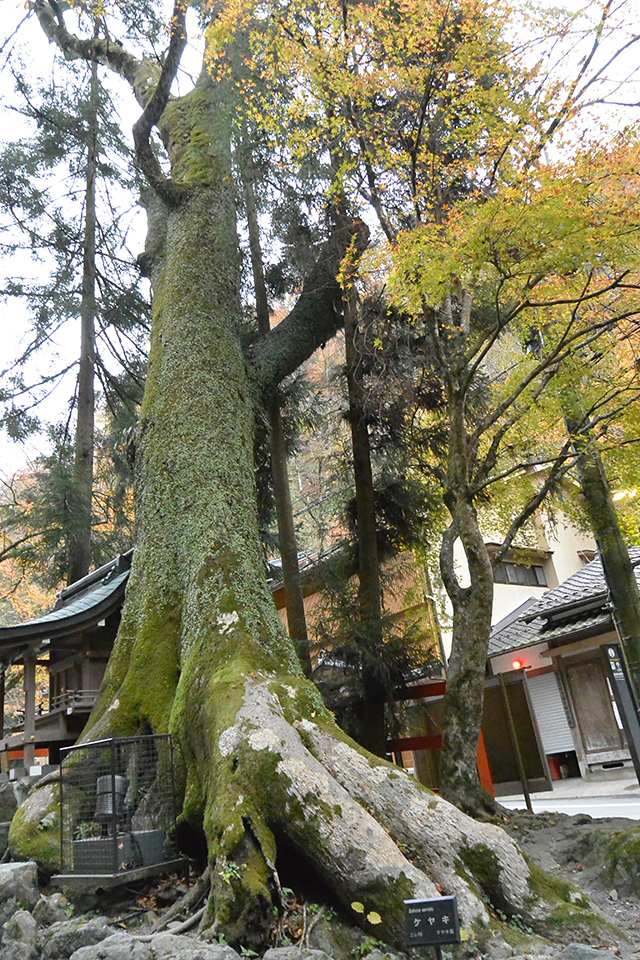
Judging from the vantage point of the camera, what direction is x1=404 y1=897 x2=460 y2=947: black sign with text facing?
facing the viewer

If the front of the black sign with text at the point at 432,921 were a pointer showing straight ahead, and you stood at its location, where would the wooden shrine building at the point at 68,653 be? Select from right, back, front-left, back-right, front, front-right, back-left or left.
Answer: back-right

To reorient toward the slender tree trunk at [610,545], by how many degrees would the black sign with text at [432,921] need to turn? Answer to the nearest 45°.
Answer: approximately 135° to its left

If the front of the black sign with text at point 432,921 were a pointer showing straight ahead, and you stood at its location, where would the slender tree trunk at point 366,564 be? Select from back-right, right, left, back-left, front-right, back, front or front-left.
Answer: back

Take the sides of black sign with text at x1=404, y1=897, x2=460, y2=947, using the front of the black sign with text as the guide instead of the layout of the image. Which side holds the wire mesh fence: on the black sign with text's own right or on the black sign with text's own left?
on the black sign with text's own right

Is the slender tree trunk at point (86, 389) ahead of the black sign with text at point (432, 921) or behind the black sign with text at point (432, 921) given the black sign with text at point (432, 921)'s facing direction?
behind

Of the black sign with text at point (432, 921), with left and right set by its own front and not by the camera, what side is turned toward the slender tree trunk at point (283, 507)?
back

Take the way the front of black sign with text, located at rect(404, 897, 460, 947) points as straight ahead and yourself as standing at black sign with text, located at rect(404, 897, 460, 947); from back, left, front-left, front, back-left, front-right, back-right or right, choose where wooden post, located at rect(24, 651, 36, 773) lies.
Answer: back-right
